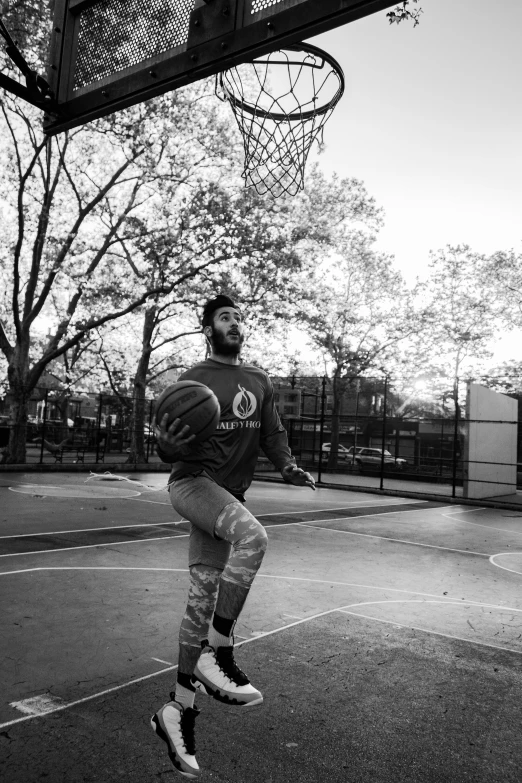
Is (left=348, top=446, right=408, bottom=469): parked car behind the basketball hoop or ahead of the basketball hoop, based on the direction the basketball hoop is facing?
ahead

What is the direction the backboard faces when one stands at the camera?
facing away from the viewer and to the right of the viewer

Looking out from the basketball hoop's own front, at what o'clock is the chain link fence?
The chain link fence is roughly at 11 o'clock from the basketball hoop.

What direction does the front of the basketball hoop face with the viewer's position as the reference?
facing away from the viewer and to the right of the viewer

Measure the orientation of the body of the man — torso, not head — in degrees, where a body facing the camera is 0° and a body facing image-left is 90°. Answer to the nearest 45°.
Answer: approximately 315°
